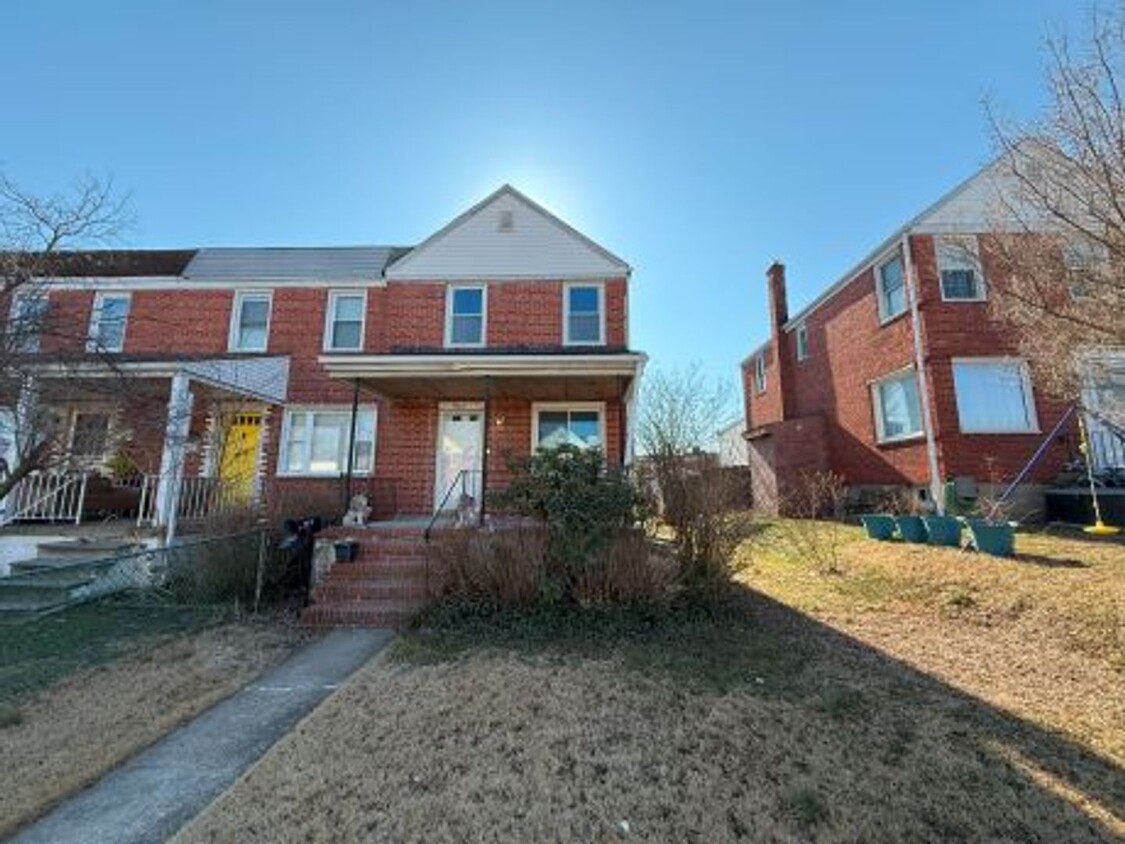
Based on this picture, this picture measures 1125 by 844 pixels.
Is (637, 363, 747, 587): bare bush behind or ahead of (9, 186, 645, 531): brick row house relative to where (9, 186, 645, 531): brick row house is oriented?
ahead

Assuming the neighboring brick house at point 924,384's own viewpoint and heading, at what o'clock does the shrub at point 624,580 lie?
The shrub is roughly at 2 o'clock from the neighboring brick house.

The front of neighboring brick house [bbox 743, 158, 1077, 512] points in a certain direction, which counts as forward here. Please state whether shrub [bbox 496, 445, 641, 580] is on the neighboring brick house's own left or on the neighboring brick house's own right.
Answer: on the neighboring brick house's own right

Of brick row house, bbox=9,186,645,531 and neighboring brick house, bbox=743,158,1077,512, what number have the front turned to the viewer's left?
0

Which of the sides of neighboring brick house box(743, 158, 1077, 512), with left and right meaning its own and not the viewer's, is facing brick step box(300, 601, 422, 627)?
right

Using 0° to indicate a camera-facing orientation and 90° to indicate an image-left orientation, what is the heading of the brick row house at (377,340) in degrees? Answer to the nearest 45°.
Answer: approximately 0°

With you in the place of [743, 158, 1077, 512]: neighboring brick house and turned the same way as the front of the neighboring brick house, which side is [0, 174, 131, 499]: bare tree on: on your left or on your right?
on your right

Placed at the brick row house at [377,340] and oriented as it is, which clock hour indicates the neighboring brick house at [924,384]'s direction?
The neighboring brick house is roughly at 10 o'clock from the brick row house.

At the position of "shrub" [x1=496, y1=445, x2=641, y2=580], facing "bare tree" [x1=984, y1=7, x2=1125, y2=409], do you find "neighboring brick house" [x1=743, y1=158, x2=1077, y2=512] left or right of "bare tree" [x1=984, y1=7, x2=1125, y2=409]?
left
